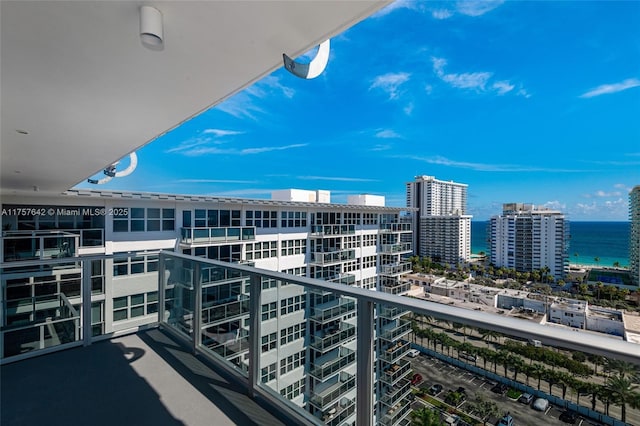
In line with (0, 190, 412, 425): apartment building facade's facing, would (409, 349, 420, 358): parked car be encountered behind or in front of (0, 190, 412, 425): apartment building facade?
in front

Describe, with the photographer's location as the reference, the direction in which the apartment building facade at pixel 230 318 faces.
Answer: facing the viewer and to the right of the viewer

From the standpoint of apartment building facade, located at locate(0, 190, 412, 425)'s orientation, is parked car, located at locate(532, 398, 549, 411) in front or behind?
in front

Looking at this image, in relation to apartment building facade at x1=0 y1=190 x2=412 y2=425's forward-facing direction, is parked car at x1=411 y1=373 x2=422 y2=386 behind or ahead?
ahead

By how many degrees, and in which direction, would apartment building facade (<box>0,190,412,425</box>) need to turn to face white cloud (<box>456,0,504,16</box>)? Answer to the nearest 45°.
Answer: approximately 90° to its left
